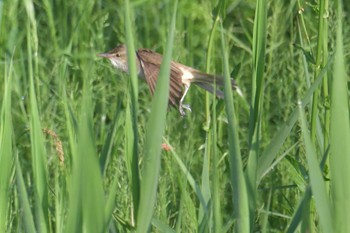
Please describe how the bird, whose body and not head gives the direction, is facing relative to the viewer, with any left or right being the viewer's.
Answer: facing to the left of the viewer

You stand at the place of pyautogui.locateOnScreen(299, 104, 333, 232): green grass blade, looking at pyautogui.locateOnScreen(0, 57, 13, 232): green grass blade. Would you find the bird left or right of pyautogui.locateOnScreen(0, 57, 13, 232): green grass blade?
right

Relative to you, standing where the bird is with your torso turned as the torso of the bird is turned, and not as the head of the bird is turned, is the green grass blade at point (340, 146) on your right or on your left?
on your left

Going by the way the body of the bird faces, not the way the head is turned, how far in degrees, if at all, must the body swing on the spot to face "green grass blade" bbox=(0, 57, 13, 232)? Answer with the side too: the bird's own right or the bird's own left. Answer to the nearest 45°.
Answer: approximately 45° to the bird's own left

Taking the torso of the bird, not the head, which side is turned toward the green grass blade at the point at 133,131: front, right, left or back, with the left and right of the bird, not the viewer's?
left
